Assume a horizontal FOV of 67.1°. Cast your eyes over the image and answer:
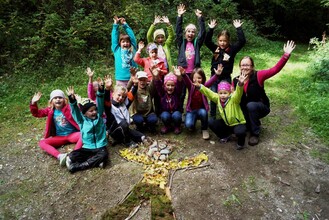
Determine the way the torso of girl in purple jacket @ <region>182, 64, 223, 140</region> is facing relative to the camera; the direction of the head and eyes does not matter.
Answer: toward the camera

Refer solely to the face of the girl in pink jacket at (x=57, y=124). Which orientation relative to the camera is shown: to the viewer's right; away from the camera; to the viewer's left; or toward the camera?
toward the camera

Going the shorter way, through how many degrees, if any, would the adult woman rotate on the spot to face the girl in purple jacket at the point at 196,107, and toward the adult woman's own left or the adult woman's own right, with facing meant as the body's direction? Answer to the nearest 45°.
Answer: approximately 45° to the adult woman's own right

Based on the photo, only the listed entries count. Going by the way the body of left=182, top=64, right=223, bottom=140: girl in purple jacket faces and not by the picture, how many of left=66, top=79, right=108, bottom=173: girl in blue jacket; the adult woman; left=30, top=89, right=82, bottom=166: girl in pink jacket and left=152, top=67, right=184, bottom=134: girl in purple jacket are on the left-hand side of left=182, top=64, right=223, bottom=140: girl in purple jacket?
1

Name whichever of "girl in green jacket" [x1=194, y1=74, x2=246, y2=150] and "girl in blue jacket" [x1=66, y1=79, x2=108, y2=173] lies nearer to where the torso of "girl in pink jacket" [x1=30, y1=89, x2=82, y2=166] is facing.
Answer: the girl in blue jacket

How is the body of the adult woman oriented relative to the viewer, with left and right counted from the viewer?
facing the viewer and to the left of the viewer

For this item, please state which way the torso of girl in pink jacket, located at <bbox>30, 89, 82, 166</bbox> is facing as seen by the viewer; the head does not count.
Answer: toward the camera

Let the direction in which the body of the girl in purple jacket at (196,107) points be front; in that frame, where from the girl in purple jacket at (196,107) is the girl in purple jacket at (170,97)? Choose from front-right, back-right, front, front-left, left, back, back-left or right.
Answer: right

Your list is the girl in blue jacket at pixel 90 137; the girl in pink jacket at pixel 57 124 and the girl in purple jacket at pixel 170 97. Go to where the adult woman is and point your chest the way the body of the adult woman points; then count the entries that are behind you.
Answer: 0

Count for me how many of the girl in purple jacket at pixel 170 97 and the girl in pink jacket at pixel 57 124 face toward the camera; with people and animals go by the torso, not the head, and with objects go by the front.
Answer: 2

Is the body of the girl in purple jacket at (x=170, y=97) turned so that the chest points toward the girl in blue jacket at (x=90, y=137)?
no

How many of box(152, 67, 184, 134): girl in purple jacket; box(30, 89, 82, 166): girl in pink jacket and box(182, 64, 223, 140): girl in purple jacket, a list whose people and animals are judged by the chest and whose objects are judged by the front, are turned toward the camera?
3

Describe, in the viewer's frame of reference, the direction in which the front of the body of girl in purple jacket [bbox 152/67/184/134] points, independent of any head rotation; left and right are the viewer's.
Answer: facing the viewer

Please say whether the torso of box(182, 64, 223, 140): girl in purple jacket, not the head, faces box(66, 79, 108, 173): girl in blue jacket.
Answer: no
